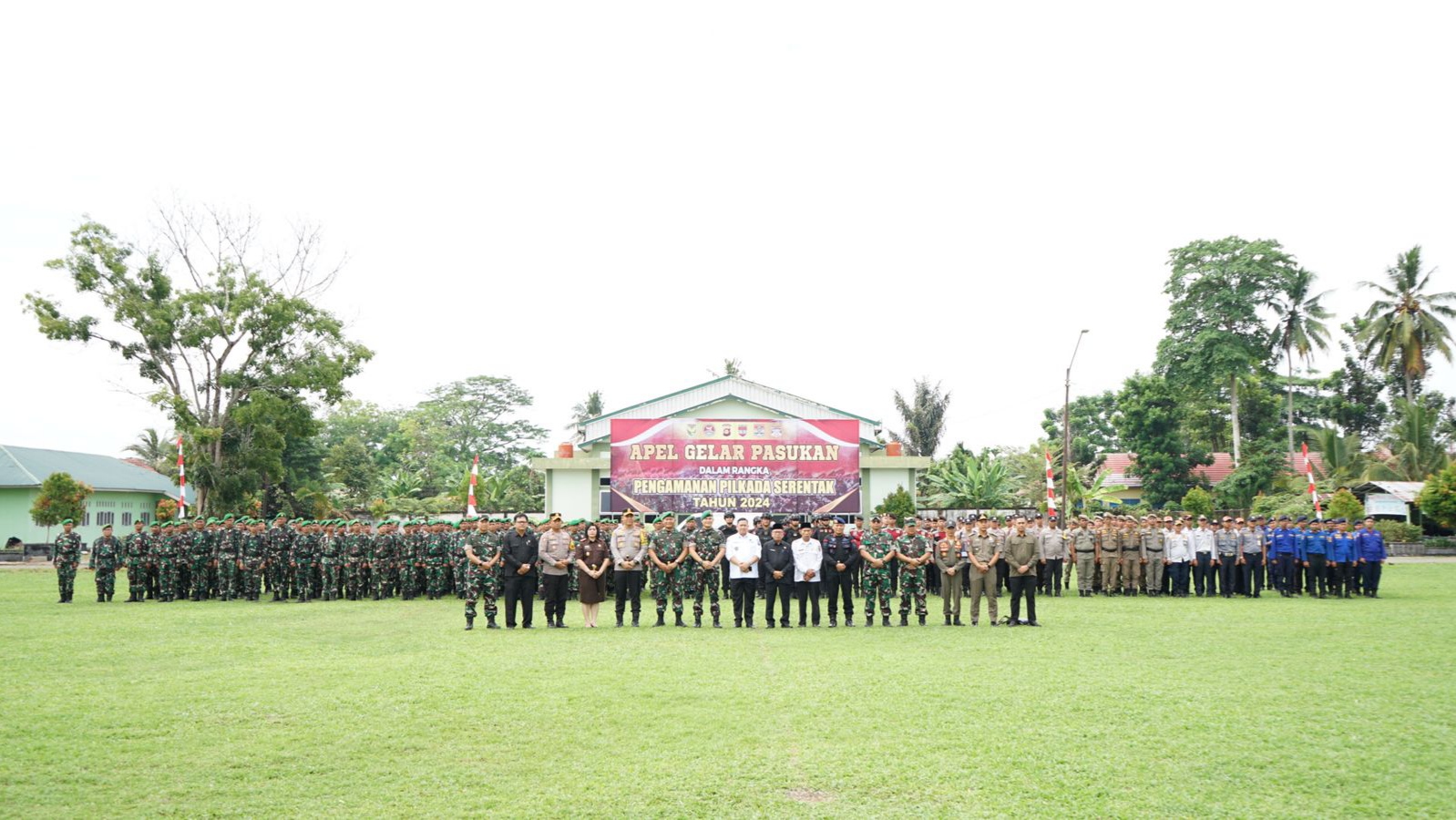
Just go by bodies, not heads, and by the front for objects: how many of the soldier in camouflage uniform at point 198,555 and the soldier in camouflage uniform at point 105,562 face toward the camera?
2

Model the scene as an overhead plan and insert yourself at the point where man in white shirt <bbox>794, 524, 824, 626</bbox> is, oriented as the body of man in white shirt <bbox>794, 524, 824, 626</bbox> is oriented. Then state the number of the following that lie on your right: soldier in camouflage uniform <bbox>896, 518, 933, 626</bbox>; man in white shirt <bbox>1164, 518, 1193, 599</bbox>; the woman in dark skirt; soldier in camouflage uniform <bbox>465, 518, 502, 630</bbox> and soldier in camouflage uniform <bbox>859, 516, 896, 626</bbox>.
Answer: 2

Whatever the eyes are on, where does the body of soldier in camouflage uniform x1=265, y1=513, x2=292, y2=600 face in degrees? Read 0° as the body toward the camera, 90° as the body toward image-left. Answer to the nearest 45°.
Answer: approximately 0°

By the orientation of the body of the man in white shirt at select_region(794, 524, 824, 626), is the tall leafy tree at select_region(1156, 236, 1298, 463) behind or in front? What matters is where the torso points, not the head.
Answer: behind

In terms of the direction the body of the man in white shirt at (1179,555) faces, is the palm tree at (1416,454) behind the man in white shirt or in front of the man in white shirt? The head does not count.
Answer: behind
